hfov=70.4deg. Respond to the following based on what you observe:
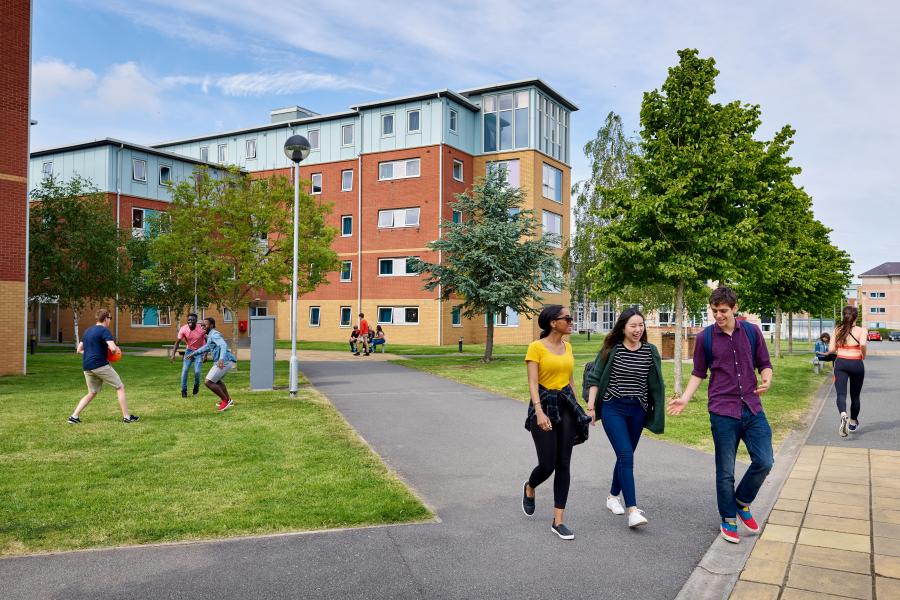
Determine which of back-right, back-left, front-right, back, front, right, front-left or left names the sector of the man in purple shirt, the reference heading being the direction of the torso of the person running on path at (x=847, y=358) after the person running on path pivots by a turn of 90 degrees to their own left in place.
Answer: left

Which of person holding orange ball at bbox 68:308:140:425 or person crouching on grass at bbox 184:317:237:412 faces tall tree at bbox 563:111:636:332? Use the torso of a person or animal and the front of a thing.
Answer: person holding orange ball at bbox 68:308:140:425

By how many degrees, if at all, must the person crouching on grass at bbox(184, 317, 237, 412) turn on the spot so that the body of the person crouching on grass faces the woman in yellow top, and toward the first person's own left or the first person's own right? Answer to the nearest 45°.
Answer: approximately 90° to the first person's own left

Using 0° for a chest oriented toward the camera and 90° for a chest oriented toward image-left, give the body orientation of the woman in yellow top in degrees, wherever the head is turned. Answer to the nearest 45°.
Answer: approximately 315°

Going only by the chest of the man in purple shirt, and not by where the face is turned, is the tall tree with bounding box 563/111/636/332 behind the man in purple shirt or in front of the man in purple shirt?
behind

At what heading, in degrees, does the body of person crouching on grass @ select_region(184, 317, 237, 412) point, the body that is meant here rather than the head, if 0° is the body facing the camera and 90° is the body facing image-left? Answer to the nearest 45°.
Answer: approximately 90°

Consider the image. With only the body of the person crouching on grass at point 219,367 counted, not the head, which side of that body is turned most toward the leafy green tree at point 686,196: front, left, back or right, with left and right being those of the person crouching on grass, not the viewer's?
back

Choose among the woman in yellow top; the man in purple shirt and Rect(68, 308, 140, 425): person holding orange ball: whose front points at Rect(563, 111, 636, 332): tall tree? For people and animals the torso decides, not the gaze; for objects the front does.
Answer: the person holding orange ball

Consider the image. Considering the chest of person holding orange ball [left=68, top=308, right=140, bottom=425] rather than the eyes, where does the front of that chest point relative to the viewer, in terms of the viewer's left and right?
facing away from the viewer and to the right of the viewer

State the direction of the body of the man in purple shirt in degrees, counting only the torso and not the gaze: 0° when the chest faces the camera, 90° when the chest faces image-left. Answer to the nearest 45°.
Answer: approximately 0°

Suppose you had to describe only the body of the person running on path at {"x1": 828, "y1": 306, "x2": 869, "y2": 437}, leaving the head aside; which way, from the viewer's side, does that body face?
away from the camera
